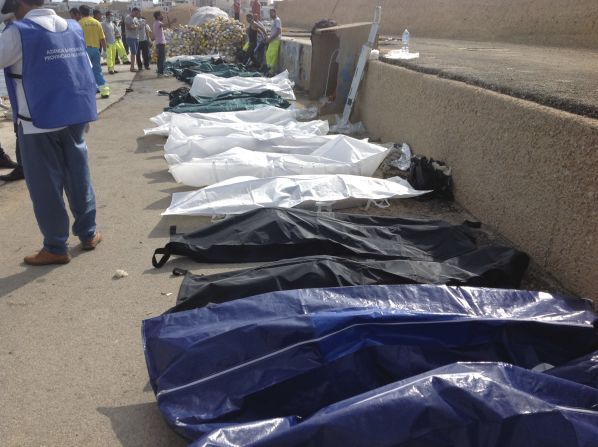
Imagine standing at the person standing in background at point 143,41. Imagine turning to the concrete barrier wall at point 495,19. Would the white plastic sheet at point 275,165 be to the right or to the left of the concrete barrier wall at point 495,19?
right

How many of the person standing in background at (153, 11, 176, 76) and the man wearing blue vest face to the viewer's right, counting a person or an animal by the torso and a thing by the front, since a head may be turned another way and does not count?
1

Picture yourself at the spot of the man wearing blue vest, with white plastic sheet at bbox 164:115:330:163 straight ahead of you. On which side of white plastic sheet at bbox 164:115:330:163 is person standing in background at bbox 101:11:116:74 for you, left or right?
left
